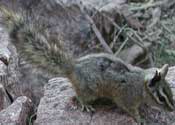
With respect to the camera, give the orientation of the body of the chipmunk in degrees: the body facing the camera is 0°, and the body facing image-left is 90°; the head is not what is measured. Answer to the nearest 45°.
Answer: approximately 270°

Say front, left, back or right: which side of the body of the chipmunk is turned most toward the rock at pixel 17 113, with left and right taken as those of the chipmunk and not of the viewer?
back

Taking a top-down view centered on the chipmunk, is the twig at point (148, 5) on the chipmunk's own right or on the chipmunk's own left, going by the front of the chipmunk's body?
on the chipmunk's own left

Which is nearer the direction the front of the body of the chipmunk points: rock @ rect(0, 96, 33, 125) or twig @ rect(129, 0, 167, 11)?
the twig
